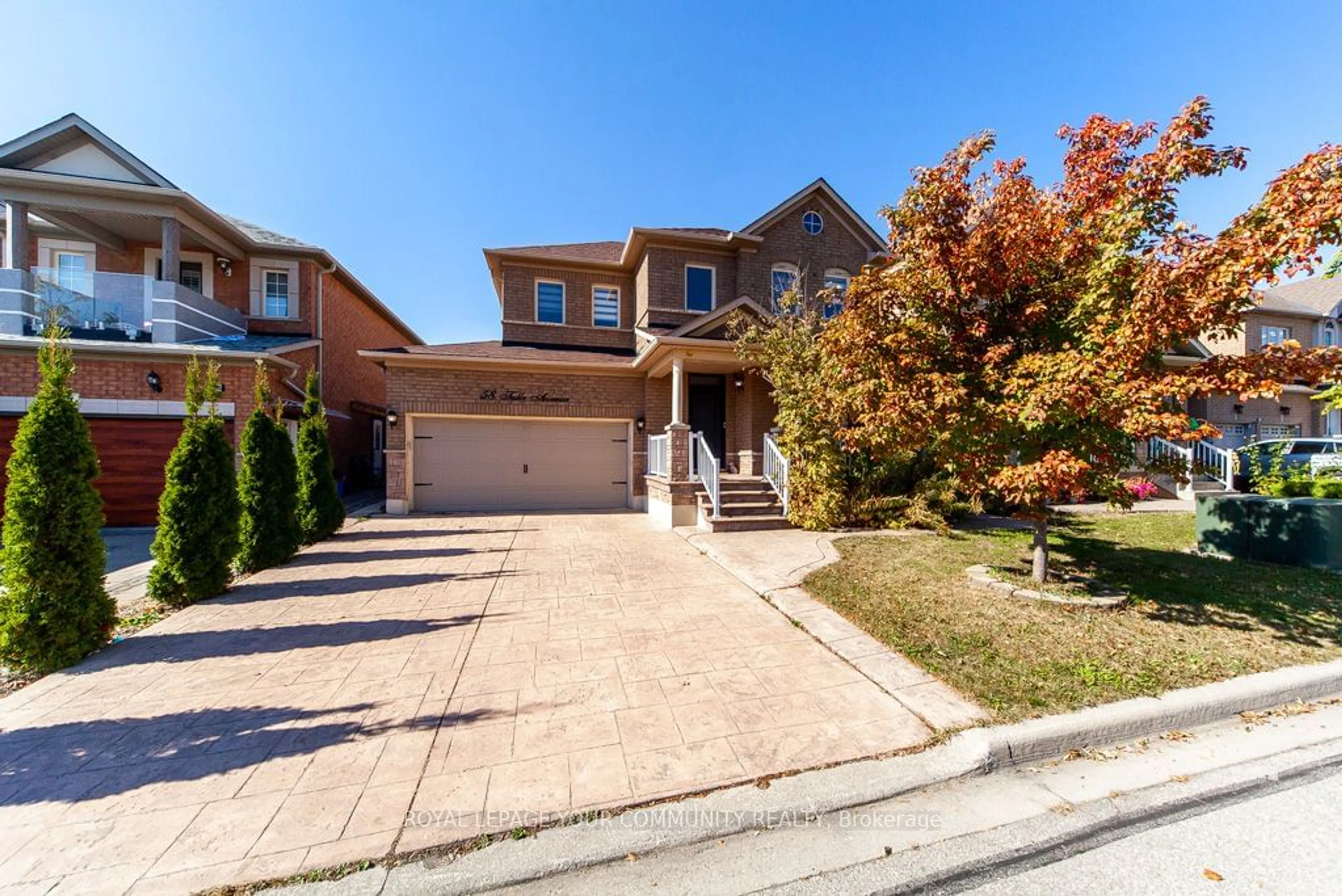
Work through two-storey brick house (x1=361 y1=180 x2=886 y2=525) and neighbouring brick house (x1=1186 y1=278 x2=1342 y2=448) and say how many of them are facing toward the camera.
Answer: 2

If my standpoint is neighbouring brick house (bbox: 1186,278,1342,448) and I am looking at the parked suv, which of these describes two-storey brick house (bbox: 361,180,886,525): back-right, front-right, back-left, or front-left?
front-right

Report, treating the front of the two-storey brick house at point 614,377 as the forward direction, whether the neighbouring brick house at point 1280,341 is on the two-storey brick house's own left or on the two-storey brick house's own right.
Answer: on the two-storey brick house's own left

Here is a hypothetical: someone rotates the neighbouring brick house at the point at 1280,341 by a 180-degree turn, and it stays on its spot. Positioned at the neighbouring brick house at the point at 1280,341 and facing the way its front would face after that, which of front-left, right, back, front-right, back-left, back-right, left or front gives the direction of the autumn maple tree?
back

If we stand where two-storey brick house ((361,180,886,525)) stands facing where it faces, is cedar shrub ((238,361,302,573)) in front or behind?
in front

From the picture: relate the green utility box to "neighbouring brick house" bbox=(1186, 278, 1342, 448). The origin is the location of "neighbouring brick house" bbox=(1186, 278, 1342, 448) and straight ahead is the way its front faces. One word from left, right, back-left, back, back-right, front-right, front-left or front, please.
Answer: front

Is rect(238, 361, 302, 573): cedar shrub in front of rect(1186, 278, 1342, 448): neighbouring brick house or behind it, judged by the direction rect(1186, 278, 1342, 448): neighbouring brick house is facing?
in front

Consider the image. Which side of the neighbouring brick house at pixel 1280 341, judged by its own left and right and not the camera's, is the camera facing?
front

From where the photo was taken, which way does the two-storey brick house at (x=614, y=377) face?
toward the camera

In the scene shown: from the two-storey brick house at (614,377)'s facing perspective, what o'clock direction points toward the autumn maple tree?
The autumn maple tree is roughly at 11 o'clock from the two-storey brick house.

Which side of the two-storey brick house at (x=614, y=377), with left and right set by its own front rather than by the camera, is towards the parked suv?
left

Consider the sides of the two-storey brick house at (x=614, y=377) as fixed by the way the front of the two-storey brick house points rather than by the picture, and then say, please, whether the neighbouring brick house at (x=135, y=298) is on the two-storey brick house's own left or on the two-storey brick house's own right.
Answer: on the two-storey brick house's own right
